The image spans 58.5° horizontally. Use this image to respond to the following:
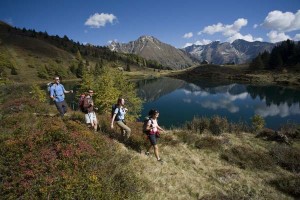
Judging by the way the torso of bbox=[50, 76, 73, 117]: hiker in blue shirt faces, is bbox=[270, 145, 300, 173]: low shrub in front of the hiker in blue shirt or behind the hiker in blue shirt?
in front

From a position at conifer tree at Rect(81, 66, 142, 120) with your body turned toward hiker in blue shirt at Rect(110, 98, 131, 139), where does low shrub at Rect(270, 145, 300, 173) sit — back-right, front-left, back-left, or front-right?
front-left

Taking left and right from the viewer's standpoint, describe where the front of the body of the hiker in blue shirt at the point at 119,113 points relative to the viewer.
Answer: facing the viewer and to the right of the viewer

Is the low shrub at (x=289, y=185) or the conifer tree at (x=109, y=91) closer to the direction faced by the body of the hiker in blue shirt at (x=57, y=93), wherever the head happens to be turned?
the low shrub

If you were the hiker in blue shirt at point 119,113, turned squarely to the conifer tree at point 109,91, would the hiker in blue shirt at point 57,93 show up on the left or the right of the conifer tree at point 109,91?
left

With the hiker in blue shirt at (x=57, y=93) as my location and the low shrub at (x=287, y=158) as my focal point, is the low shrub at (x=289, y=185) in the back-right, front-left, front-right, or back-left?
front-right

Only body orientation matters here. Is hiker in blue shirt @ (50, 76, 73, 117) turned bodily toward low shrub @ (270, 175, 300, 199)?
yes

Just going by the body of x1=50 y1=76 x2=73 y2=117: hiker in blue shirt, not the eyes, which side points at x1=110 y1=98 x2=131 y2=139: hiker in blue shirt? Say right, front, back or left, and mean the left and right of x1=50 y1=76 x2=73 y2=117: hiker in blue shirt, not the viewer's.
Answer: front

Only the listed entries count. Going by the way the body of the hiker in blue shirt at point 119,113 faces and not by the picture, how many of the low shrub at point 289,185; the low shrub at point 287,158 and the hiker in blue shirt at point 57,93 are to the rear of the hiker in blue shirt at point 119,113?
1

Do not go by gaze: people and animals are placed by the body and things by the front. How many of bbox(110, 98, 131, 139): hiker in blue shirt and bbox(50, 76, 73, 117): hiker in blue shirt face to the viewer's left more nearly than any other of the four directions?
0

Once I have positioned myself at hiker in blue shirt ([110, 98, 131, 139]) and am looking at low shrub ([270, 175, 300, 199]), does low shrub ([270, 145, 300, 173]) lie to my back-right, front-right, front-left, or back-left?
front-left

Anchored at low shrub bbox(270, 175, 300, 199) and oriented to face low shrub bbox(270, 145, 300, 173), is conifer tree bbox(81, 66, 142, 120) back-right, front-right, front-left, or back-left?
front-left

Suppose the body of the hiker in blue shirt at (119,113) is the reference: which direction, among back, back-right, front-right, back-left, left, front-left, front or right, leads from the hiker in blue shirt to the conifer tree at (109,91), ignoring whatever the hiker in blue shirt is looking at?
back-left

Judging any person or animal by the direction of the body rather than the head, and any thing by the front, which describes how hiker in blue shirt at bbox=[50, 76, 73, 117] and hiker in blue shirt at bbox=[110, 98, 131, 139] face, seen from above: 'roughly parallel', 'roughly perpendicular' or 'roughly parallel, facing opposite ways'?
roughly parallel
